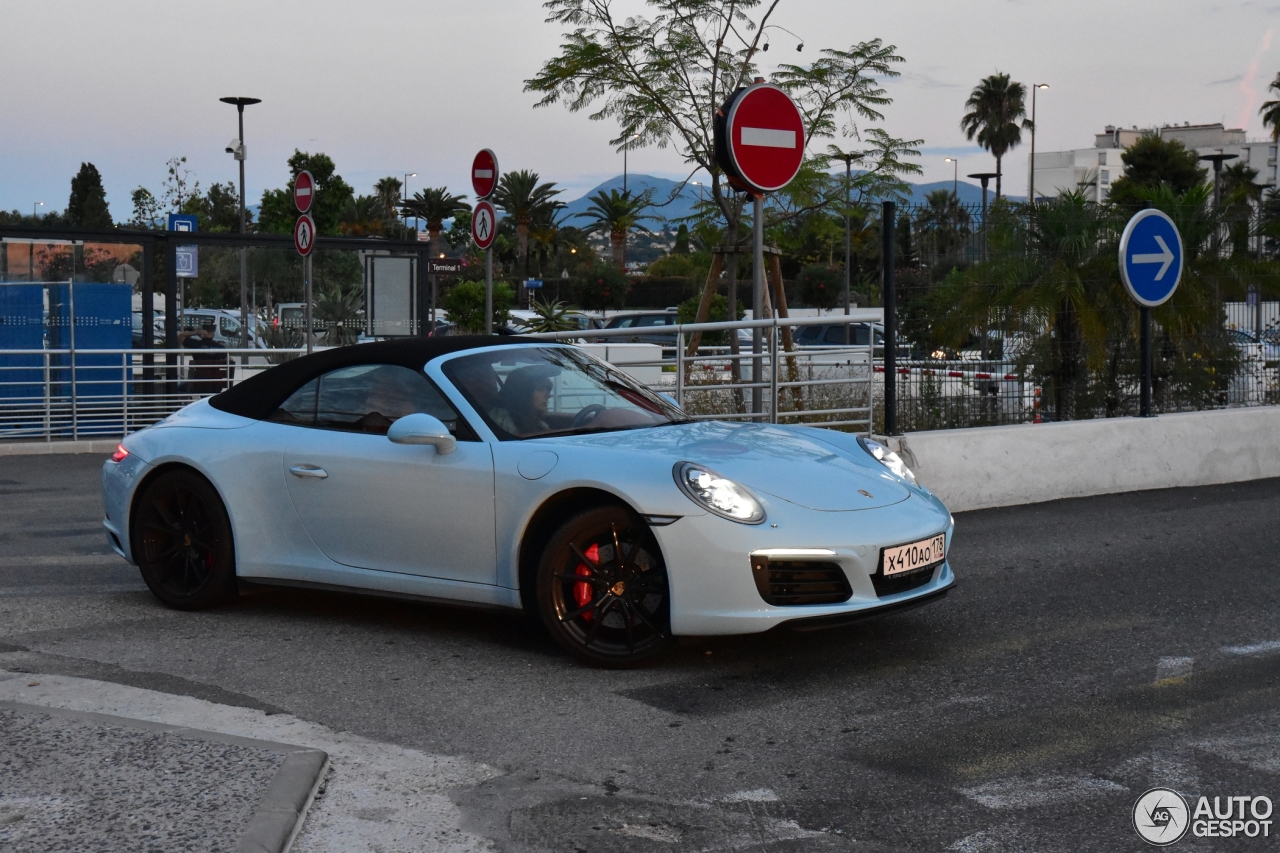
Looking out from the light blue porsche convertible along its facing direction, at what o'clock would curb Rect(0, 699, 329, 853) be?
The curb is roughly at 2 o'clock from the light blue porsche convertible.

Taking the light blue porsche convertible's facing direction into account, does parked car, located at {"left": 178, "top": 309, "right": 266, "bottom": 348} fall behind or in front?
behind

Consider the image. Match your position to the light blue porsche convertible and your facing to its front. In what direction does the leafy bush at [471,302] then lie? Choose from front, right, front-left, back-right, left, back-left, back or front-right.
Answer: back-left

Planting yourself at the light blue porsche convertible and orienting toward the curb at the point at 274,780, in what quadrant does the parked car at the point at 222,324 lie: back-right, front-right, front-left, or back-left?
back-right

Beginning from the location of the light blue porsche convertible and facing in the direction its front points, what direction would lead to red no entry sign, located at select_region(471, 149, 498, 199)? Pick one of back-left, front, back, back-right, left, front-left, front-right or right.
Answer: back-left

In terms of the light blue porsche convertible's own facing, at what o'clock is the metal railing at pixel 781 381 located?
The metal railing is roughly at 8 o'clock from the light blue porsche convertible.

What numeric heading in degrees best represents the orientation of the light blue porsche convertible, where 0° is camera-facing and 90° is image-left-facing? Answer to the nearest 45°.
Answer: approximately 315°

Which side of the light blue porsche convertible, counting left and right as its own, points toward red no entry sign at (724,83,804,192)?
left

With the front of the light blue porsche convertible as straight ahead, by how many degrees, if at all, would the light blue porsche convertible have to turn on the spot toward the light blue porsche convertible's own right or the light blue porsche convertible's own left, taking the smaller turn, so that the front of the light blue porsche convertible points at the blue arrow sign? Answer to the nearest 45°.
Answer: approximately 90° to the light blue porsche convertible's own left

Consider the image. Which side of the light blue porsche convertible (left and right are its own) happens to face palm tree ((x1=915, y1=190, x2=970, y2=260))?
left

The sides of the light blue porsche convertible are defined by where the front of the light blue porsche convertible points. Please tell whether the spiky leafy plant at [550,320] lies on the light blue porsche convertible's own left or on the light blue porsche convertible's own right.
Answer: on the light blue porsche convertible's own left
